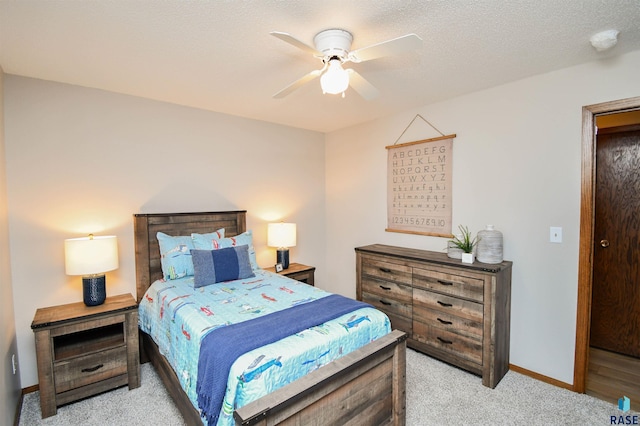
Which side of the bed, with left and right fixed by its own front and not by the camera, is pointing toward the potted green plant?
left

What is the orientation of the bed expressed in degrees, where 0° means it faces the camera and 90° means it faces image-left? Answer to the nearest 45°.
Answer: approximately 315°

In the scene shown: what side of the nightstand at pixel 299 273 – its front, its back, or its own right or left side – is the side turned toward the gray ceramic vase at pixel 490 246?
front

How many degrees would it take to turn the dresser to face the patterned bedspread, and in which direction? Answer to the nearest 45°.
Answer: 0° — it already faces it

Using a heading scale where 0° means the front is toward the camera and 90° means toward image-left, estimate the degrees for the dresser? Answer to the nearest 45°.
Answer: approximately 45°

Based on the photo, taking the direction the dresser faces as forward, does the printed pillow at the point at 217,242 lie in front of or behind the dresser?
in front

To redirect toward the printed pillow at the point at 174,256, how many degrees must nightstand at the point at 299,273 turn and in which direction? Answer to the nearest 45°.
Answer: approximately 90° to its right

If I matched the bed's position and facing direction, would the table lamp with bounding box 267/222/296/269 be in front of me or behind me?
behind

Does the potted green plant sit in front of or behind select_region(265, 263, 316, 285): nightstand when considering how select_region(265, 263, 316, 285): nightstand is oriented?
in front

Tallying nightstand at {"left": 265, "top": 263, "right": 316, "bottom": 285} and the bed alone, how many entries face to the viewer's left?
0

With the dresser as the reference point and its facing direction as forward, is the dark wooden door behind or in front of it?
behind

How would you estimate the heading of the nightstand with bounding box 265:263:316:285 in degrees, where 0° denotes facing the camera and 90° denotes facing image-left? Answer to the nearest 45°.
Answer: approximately 315°

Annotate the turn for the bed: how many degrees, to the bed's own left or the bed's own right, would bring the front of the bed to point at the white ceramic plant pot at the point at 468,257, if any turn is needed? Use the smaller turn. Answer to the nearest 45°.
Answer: approximately 90° to the bed's own left

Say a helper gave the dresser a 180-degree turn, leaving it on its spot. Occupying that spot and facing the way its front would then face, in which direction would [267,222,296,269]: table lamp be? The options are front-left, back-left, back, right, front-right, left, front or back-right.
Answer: back-left
